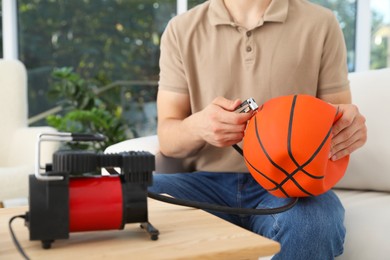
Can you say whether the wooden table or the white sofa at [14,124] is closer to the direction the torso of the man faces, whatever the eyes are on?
the wooden table

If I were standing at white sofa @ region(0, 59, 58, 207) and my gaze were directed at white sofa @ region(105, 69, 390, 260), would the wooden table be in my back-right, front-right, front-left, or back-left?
front-right

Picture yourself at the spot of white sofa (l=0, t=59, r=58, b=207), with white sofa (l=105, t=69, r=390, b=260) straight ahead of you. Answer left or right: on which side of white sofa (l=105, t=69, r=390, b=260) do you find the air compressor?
right

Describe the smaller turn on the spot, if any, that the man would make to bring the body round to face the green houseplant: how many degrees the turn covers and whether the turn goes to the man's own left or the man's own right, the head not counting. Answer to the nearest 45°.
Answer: approximately 135° to the man's own right

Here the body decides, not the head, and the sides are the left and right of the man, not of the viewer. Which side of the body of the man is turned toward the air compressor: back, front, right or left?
front

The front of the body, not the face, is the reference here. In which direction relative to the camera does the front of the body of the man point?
toward the camera

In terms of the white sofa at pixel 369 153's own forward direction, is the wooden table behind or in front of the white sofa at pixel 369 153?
in front

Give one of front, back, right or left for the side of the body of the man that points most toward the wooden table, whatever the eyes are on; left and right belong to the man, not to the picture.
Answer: front

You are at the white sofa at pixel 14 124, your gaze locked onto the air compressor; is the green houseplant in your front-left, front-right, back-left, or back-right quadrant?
back-left

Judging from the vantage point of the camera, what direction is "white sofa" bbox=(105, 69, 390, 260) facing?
facing the viewer
